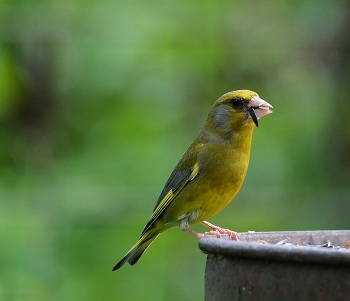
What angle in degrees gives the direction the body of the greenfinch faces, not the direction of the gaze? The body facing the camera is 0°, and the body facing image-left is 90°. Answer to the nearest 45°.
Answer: approximately 270°
